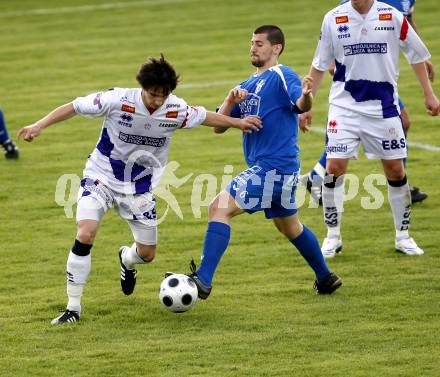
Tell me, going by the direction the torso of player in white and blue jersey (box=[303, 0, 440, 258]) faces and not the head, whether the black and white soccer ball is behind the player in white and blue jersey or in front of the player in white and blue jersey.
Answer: in front

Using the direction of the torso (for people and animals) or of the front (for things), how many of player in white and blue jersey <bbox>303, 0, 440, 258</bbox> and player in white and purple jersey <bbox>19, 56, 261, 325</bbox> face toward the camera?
2

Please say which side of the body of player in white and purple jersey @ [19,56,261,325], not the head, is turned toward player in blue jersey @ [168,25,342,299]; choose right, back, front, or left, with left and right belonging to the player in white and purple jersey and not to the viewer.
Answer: left

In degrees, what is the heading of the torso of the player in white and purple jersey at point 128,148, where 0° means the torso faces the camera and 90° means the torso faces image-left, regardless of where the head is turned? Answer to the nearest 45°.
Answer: approximately 0°

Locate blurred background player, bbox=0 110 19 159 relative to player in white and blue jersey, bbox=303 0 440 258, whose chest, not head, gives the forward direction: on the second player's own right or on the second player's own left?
on the second player's own right

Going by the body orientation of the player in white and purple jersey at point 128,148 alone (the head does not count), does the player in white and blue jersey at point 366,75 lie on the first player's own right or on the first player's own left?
on the first player's own left

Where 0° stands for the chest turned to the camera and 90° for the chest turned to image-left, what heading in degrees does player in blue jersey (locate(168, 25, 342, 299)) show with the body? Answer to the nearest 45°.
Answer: approximately 45°

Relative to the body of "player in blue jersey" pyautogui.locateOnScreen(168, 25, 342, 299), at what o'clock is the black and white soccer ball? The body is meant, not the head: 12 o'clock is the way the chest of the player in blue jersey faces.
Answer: The black and white soccer ball is roughly at 12 o'clock from the player in blue jersey.

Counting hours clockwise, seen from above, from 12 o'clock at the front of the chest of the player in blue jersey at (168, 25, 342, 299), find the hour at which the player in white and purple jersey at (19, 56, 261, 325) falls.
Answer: The player in white and purple jersey is roughly at 1 o'clock from the player in blue jersey.
